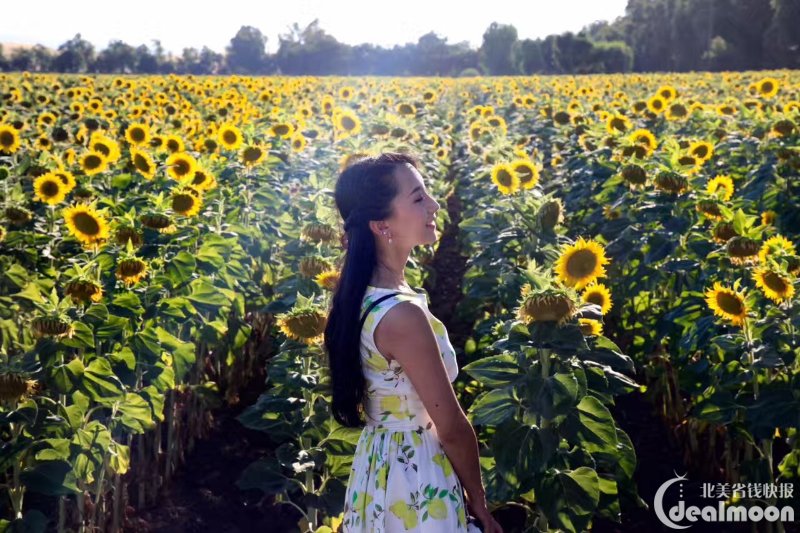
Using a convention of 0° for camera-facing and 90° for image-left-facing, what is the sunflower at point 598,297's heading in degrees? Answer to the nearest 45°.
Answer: approximately 0°

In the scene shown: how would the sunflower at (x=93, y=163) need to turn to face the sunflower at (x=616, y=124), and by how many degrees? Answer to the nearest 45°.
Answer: approximately 90° to its left

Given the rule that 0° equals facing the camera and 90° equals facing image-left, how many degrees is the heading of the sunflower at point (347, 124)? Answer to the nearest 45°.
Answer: approximately 0°

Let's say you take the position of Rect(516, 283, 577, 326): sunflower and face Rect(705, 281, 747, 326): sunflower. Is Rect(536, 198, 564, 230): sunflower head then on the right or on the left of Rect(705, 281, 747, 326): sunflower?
left

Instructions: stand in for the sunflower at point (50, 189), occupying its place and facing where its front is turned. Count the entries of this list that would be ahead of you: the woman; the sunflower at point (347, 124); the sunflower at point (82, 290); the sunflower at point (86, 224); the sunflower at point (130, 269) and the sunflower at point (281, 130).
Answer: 4

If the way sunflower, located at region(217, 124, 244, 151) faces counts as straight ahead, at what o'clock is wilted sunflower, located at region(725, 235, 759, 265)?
The wilted sunflower is roughly at 11 o'clock from the sunflower.

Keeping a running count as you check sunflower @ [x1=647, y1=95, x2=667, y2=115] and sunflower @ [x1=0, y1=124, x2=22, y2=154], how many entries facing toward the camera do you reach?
2

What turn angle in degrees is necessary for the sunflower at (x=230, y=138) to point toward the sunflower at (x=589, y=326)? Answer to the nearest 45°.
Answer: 0° — it already faces it
